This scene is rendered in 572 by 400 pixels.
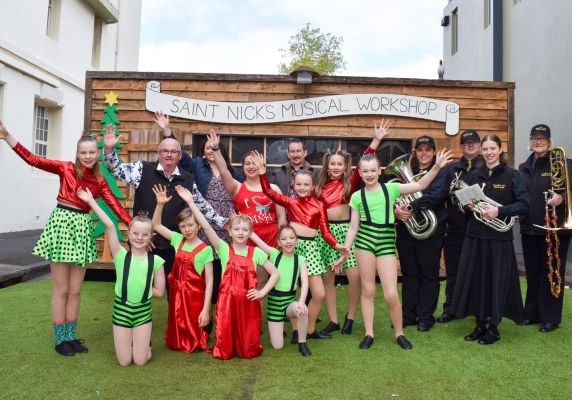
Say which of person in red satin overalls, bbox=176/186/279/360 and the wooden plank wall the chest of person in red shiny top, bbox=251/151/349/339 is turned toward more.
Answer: the person in red satin overalls

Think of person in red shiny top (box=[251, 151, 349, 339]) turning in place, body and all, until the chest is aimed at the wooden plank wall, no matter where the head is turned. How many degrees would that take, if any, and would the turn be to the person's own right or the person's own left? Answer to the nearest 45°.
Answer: approximately 180°

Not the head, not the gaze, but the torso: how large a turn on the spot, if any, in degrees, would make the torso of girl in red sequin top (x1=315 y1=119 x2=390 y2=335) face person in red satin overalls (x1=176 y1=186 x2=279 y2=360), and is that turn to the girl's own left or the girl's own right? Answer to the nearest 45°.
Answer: approximately 45° to the girl's own right

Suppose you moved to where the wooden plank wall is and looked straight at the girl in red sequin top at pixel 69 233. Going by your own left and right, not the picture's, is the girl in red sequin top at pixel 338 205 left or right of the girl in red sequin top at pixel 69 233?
left

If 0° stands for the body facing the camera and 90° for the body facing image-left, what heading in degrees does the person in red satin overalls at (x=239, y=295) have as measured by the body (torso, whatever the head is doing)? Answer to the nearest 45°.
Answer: approximately 0°

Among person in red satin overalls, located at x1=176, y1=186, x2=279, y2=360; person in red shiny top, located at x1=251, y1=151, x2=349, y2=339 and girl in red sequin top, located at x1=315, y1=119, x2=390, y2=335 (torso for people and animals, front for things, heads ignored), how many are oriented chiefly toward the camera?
3

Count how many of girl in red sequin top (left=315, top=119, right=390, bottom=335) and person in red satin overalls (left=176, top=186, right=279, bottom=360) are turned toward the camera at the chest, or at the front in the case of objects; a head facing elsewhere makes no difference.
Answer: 2
